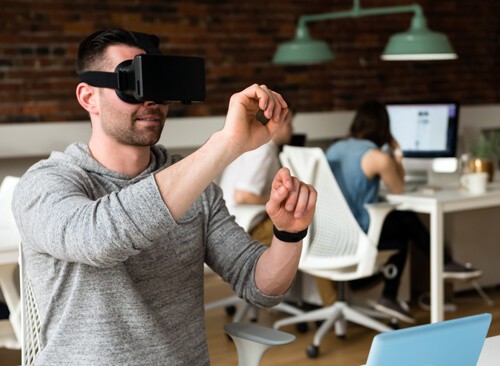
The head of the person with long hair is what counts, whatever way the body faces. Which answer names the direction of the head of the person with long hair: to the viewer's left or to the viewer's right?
to the viewer's right

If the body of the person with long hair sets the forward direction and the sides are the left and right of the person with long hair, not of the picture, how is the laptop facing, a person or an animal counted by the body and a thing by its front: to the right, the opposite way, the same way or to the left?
to the left

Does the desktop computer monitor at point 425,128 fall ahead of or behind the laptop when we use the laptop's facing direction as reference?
ahead

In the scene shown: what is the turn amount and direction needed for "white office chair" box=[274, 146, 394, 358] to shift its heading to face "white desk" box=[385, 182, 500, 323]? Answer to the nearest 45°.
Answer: approximately 45° to its right

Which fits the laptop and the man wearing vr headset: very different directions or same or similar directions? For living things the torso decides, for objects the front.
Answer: very different directions

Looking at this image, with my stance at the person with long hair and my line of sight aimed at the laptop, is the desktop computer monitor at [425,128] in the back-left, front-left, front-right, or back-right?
back-left

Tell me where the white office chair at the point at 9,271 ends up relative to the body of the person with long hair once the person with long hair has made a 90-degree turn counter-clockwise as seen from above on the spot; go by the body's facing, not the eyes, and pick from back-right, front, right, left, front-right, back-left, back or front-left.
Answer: left

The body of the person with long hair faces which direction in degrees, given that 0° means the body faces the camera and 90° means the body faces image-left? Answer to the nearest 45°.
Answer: approximately 225°

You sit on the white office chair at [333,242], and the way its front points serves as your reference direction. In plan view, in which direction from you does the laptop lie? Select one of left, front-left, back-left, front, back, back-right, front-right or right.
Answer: back-right

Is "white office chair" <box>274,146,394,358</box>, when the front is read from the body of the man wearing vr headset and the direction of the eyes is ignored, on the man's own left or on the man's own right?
on the man's own left

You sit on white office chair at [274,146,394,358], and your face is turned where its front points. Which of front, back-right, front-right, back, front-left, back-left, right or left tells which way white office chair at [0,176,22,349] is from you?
back
